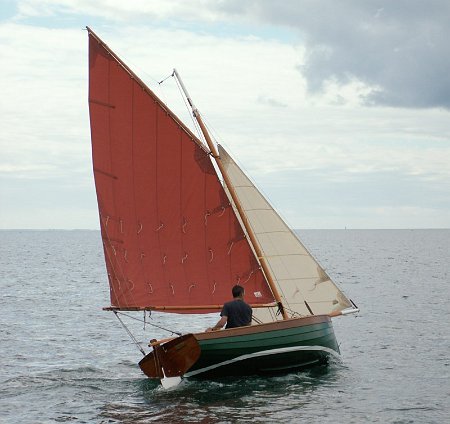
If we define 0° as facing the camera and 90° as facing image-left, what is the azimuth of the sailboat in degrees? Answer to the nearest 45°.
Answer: approximately 225°

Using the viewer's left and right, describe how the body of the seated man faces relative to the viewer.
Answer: facing away from the viewer
